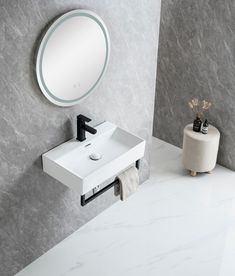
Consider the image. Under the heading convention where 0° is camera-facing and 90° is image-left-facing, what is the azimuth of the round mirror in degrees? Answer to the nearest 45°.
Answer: approximately 315°

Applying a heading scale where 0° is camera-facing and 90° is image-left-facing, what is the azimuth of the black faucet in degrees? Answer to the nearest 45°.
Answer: approximately 315°

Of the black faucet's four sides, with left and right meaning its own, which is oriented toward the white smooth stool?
left
